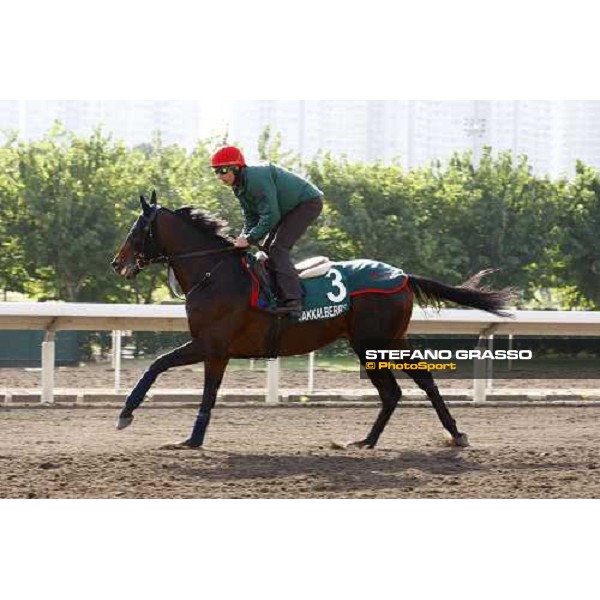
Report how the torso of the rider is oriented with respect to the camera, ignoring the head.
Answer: to the viewer's left

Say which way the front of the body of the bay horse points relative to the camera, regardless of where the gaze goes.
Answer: to the viewer's left
